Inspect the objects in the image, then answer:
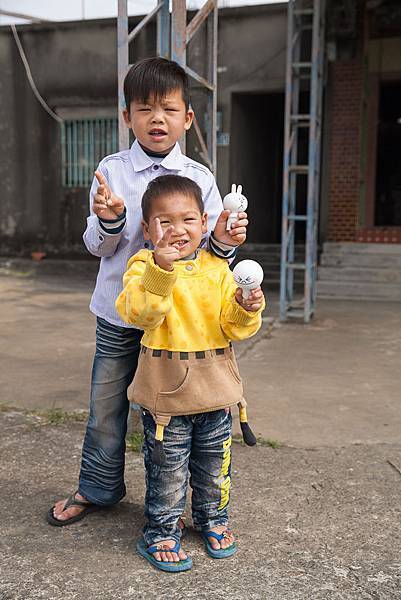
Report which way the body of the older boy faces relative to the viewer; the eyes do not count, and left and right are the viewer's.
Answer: facing the viewer

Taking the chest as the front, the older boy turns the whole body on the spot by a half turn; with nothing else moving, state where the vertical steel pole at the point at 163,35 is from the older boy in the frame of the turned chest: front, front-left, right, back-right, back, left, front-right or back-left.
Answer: front

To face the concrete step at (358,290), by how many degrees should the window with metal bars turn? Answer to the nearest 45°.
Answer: approximately 45° to its left

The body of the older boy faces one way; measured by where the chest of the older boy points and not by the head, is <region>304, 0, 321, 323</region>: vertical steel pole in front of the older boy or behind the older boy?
behind

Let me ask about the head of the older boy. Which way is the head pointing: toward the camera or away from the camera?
toward the camera

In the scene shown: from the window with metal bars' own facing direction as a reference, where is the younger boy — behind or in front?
in front

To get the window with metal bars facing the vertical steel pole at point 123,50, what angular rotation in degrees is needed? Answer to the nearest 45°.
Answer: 0° — it already faces it

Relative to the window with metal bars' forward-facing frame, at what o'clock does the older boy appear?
The older boy is roughly at 12 o'clock from the window with metal bars.

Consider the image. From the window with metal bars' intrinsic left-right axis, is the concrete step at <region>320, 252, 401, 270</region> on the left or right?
on its left

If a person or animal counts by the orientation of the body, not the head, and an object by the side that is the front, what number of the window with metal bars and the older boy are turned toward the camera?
2

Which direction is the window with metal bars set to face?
toward the camera

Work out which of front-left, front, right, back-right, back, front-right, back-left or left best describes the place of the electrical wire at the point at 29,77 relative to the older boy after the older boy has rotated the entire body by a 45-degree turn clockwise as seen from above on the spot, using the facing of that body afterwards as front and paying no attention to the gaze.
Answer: back-right
